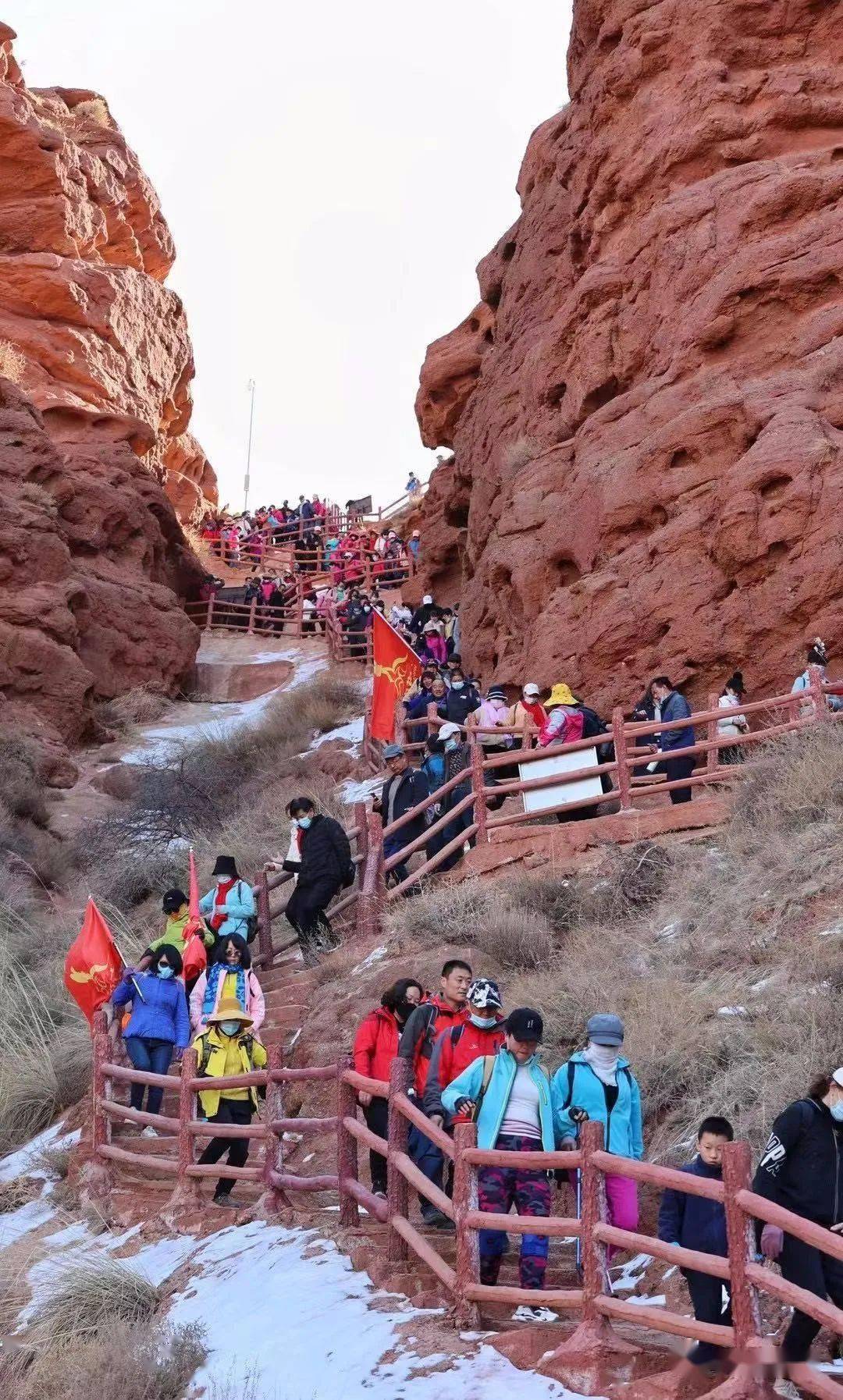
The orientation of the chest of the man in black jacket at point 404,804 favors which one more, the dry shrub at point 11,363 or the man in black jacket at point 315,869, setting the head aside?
the man in black jacket

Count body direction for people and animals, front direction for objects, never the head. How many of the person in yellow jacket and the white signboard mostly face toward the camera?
2

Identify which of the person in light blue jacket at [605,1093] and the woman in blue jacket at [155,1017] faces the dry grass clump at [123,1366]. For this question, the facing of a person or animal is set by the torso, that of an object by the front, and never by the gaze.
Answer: the woman in blue jacket

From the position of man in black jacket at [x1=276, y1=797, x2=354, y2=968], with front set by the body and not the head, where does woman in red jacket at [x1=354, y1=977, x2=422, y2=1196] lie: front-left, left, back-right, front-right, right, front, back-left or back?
front-left

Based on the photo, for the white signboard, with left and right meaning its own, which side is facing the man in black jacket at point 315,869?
right

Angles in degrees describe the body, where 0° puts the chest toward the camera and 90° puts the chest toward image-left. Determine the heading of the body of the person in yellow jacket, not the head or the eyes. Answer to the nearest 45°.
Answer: approximately 0°

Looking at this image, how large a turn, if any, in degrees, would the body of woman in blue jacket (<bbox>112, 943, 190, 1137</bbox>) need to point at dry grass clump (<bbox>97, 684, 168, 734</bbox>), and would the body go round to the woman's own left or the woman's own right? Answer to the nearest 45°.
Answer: approximately 180°

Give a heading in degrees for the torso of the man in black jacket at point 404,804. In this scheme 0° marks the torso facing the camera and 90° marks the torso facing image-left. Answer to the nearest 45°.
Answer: approximately 45°

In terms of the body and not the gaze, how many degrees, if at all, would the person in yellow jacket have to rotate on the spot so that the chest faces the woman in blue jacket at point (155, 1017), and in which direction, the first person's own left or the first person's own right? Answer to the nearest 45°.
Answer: approximately 135° to the first person's own right
